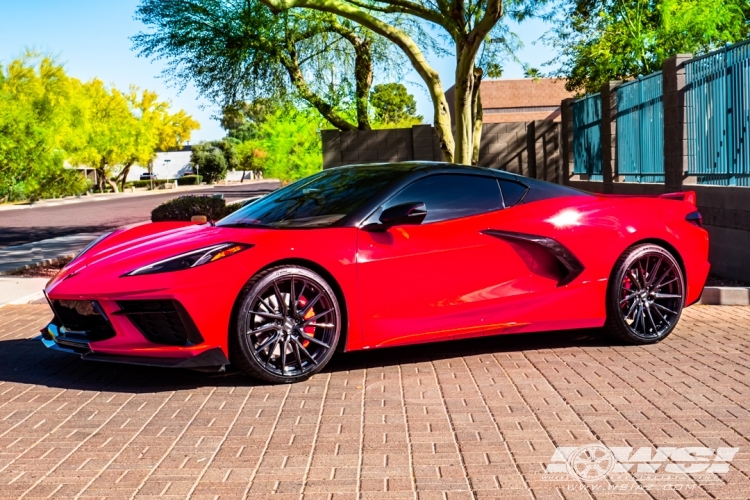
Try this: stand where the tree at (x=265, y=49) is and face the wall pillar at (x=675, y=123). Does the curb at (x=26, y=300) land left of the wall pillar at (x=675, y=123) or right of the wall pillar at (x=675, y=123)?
right

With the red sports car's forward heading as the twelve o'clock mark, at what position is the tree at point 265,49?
The tree is roughly at 4 o'clock from the red sports car.

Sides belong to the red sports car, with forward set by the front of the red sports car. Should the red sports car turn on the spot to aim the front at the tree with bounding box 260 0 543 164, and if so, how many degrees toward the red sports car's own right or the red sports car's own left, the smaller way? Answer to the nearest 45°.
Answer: approximately 135° to the red sports car's own right

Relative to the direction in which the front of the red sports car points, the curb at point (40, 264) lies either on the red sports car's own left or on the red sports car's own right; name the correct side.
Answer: on the red sports car's own right

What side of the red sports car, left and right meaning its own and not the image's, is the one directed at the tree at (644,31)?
back

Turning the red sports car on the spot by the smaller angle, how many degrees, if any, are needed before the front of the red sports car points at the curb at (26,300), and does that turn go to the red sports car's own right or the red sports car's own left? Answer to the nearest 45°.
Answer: approximately 90° to the red sports car's own right

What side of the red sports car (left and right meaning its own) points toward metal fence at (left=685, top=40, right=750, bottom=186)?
back

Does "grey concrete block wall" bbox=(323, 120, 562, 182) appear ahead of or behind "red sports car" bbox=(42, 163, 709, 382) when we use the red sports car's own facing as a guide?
behind

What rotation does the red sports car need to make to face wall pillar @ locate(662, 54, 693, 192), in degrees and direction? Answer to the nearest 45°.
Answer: approximately 180°

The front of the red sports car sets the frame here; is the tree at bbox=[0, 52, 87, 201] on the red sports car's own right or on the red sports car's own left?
on the red sports car's own right

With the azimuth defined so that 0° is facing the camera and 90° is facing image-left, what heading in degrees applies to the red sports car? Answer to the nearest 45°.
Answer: approximately 45°
